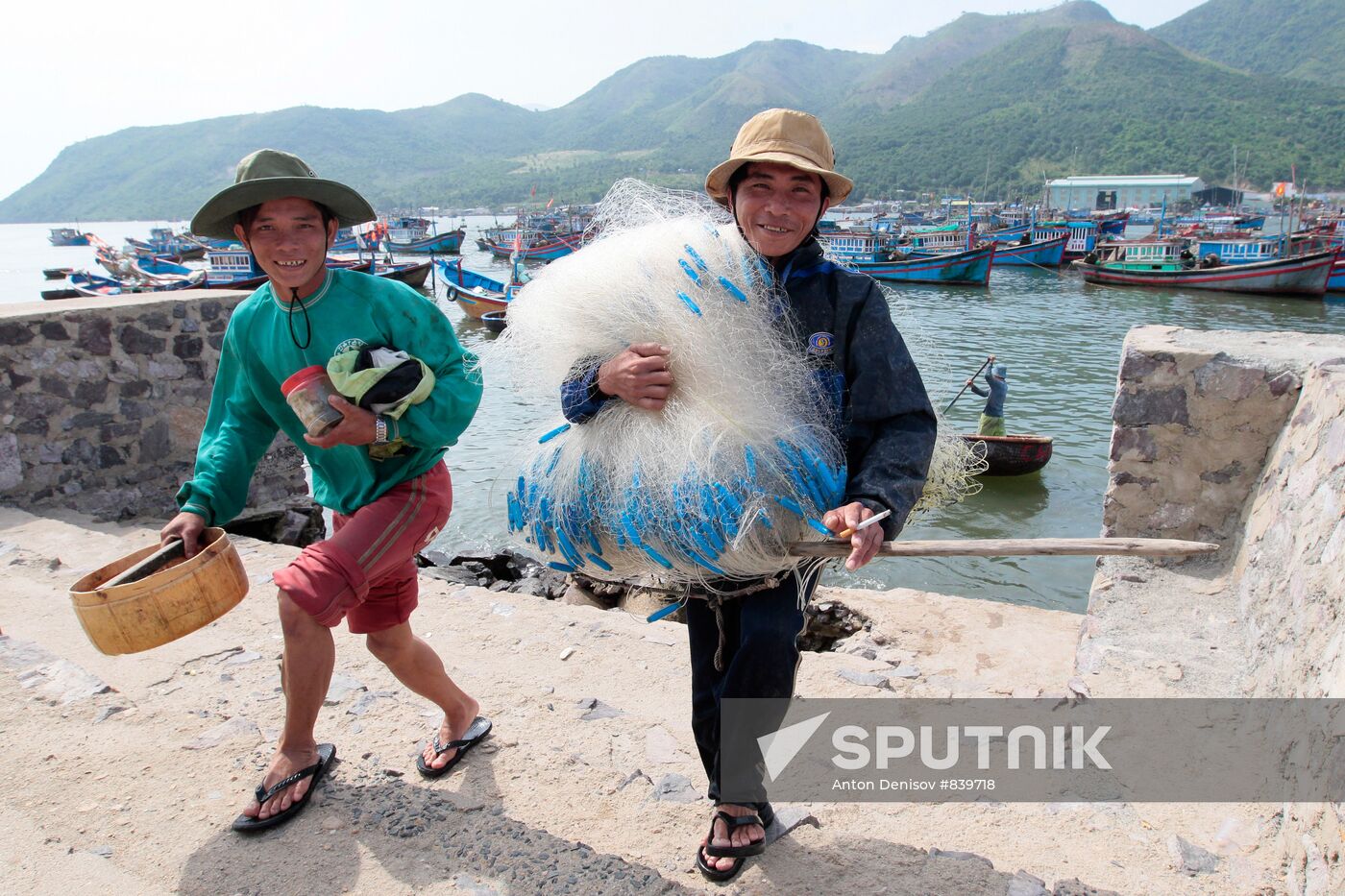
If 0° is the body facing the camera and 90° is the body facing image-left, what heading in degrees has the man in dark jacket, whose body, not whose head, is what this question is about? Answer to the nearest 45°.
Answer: approximately 0°

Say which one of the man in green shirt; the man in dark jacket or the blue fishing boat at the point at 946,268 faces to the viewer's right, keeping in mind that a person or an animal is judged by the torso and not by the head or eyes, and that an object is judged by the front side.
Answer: the blue fishing boat

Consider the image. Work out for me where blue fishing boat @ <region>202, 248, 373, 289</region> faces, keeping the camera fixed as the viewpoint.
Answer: facing to the right of the viewer

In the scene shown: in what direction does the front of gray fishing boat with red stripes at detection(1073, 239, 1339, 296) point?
to the viewer's right

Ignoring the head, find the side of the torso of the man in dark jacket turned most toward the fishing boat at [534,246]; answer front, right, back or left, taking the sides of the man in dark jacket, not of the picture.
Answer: back

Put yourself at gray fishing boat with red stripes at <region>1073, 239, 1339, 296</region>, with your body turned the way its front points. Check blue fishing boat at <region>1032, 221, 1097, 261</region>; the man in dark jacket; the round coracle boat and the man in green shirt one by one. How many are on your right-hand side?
3

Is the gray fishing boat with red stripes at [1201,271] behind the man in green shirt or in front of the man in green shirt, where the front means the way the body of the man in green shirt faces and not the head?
behind

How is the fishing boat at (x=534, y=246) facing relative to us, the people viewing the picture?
facing to the right of the viewer

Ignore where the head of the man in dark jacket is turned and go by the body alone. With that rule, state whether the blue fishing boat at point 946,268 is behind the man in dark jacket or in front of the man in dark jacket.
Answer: behind

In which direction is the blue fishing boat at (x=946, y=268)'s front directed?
to the viewer's right

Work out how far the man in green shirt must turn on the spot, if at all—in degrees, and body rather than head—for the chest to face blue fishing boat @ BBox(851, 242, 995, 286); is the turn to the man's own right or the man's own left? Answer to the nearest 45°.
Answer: approximately 180°
